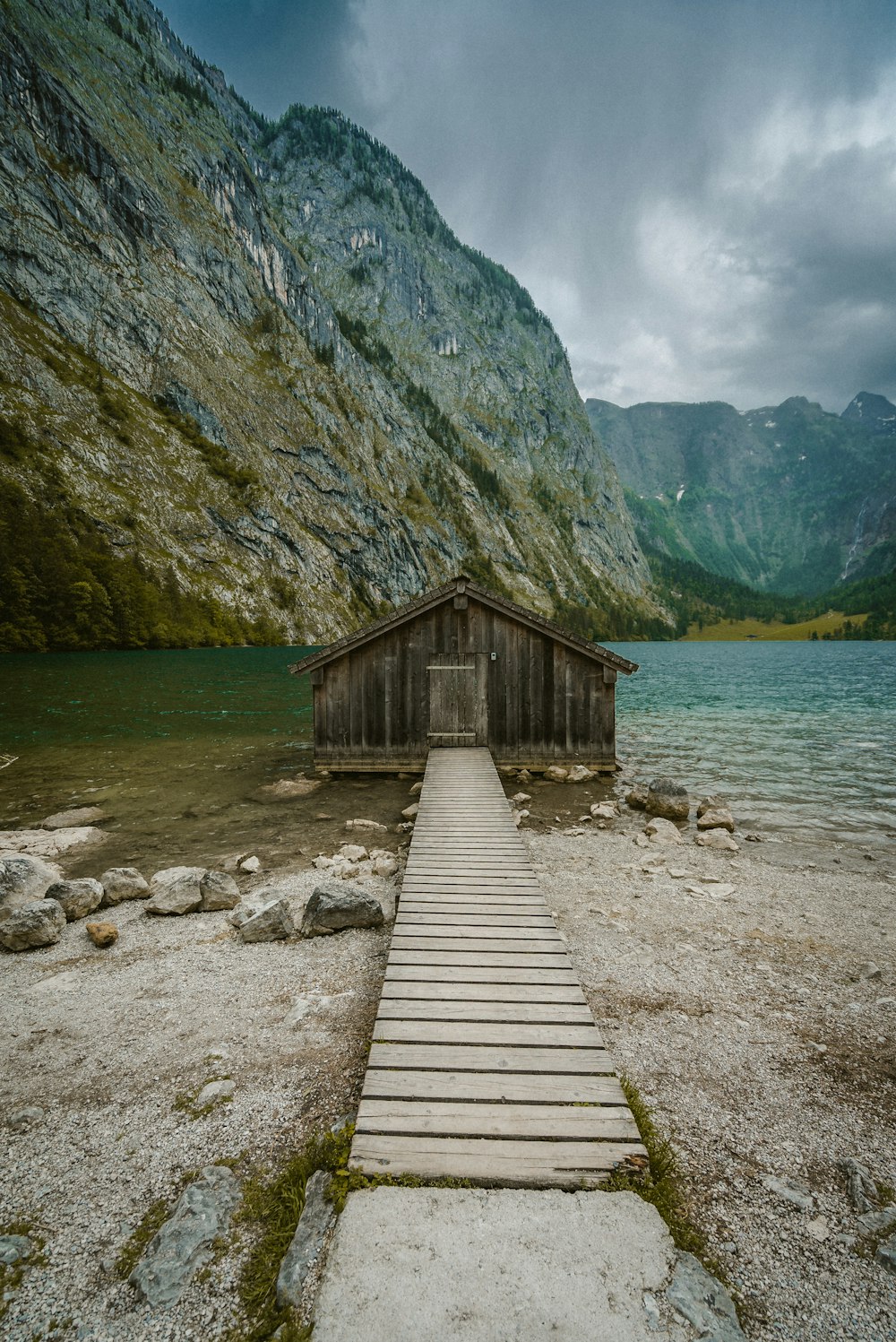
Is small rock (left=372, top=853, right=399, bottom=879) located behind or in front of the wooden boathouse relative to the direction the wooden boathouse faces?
in front

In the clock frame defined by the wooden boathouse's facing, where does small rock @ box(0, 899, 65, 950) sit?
The small rock is roughly at 1 o'clock from the wooden boathouse.

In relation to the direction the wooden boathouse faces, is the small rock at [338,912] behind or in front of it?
in front

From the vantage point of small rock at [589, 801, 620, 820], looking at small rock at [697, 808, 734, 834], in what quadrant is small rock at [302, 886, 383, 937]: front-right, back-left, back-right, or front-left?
back-right

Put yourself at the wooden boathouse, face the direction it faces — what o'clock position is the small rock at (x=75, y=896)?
The small rock is roughly at 1 o'clock from the wooden boathouse.

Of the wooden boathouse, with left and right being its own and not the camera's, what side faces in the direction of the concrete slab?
front

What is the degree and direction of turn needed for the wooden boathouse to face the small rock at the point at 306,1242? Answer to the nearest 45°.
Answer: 0° — it already faces it

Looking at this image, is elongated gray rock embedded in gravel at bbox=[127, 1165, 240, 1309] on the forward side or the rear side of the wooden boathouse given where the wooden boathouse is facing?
on the forward side

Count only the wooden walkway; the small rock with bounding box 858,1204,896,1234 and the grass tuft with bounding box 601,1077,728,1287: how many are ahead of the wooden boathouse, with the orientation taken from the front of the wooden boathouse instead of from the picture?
3

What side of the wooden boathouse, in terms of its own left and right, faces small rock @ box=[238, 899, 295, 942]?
front

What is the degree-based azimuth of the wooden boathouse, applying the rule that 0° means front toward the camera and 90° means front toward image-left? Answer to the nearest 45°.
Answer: approximately 0°
